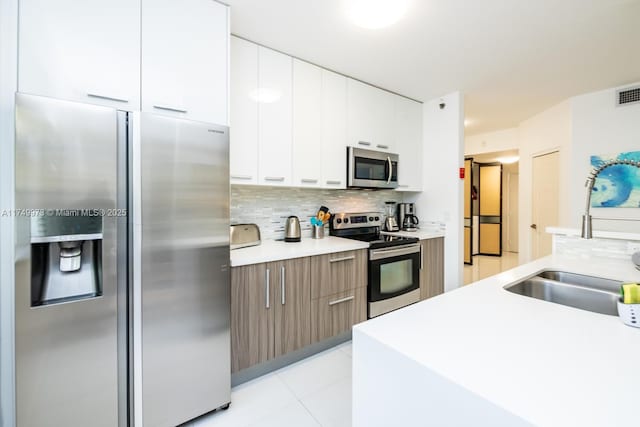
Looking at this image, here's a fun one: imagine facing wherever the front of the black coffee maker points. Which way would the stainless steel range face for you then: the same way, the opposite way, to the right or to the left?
the same way

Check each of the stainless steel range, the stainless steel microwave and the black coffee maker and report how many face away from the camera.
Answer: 0

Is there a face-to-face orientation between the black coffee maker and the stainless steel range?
no

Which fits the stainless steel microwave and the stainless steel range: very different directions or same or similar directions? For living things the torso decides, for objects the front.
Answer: same or similar directions

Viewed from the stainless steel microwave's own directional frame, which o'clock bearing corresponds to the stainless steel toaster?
The stainless steel toaster is roughly at 3 o'clock from the stainless steel microwave.

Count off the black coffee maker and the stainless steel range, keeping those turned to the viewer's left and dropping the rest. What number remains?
0

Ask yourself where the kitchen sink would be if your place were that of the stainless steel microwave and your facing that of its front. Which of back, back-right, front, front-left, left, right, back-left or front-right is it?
front

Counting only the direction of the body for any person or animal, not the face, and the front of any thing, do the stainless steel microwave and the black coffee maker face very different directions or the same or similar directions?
same or similar directions

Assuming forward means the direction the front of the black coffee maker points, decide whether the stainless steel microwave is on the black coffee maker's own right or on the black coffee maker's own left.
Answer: on the black coffee maker's own right

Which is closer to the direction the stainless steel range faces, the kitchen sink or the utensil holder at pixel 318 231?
the kitchen sink

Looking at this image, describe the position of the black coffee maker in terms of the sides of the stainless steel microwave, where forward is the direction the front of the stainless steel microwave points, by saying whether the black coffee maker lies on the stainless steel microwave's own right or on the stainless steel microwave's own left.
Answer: on the stainless steel microwave's own left

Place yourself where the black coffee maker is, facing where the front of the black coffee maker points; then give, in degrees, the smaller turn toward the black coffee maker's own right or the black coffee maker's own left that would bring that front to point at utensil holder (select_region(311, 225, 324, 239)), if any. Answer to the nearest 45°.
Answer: approximately 90° to the black coffee maker's own right

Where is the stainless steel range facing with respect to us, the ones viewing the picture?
facing the viewer and to the right of the viewer

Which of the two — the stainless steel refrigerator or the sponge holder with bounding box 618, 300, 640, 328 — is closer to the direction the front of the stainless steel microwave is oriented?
the sponge holder

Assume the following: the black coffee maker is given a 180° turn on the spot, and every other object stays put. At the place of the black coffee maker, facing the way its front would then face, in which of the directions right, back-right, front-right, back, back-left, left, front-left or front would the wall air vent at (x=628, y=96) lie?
back-right

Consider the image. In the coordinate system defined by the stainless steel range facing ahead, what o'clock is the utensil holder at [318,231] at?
The utensil holder is roughly at 4 o'clock from the stainless steel range.
